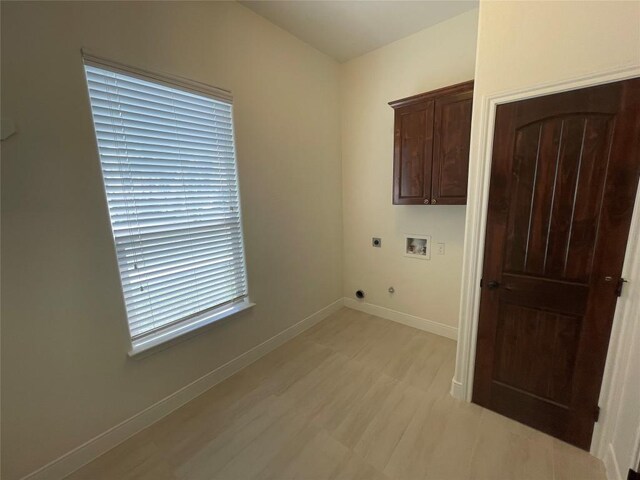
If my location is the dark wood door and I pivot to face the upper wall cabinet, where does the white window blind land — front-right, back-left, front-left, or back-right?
front-left

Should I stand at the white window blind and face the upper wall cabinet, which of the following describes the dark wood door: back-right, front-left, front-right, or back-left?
front-right

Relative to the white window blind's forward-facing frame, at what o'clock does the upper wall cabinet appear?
The upper wall cabinet is roughly at 11 o'clock from the white window blind.

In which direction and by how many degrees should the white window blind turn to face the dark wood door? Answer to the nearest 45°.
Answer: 0° — it already faces it

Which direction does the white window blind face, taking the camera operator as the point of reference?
facing the viewer and to the right of the viewer

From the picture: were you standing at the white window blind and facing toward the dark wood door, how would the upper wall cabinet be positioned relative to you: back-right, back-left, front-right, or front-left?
front-left
